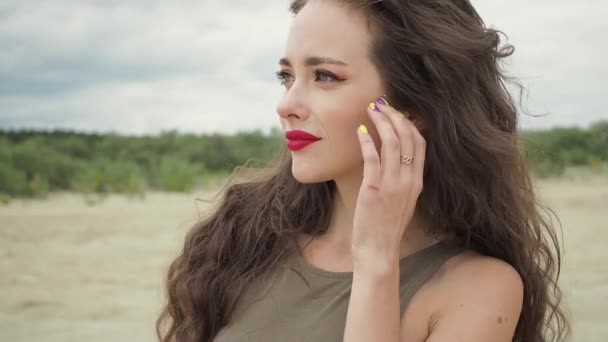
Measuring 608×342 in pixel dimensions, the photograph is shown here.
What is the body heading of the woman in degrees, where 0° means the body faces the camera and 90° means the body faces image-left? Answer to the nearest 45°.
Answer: approximately 45°
